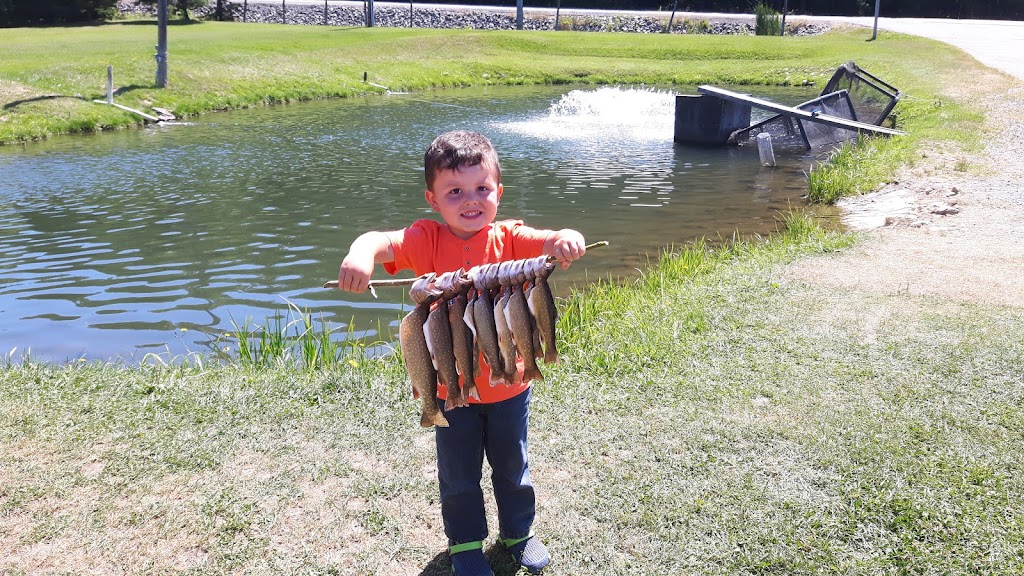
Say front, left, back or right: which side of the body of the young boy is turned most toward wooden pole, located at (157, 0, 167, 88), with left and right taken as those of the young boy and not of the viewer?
back

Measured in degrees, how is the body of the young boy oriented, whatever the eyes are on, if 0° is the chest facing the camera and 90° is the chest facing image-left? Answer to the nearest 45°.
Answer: approximately 0°
